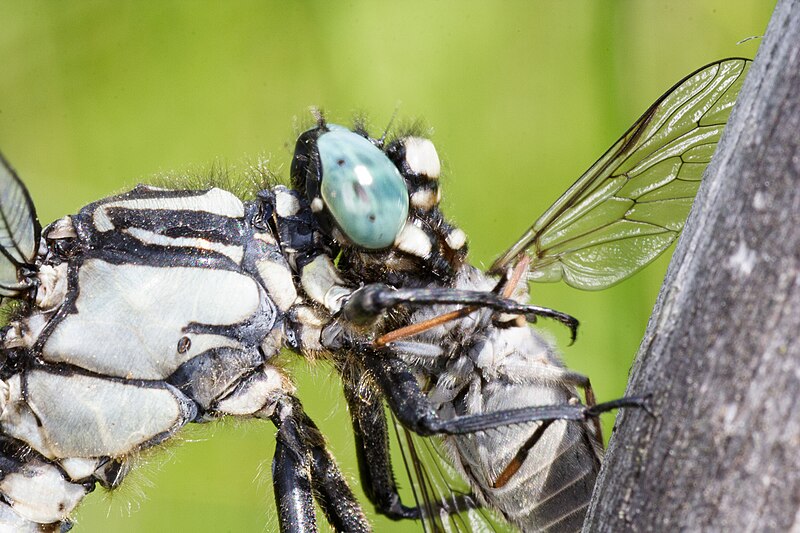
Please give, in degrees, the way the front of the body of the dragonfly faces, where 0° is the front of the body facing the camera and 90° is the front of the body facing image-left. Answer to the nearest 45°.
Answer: approximately 270°
